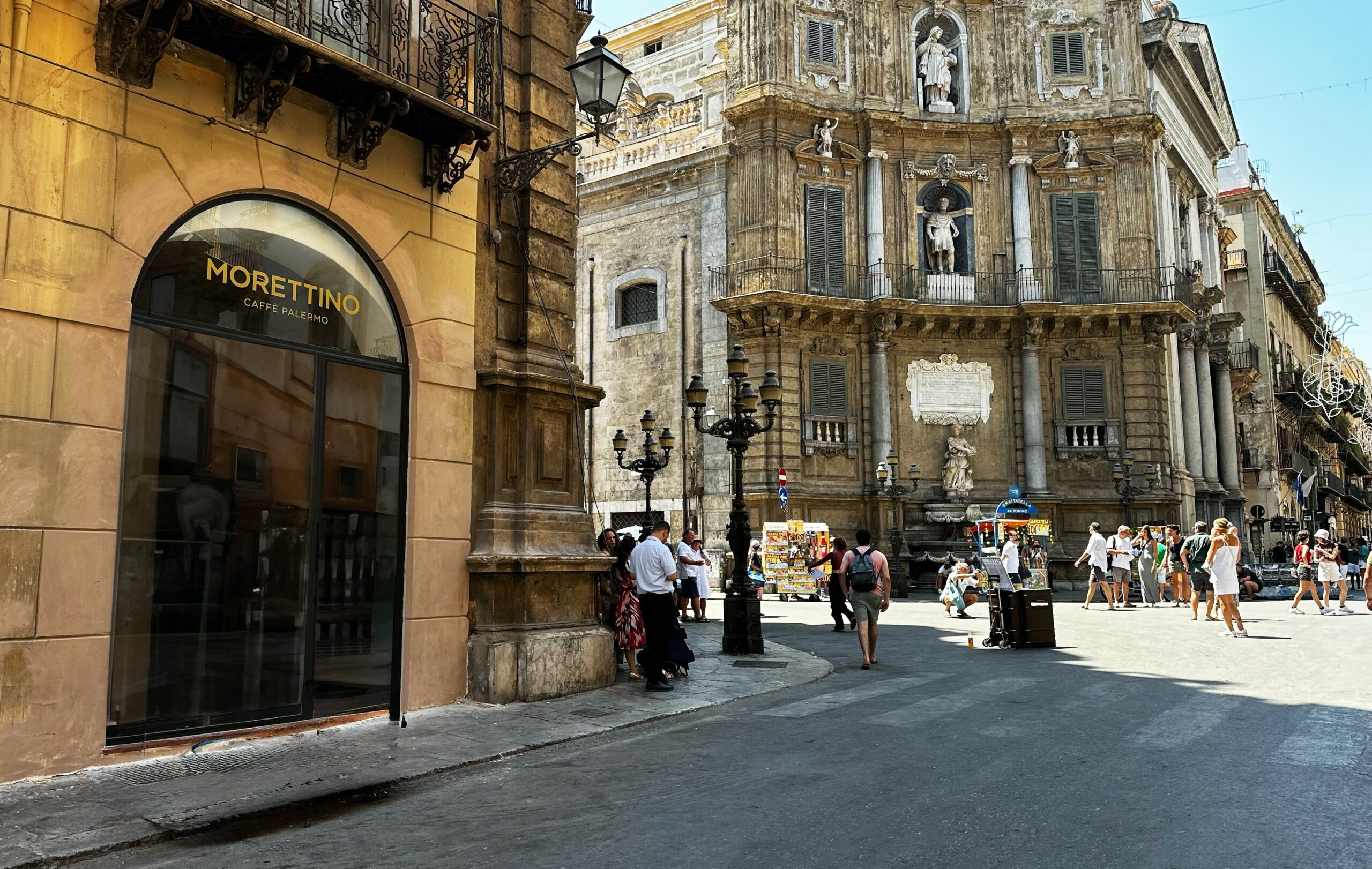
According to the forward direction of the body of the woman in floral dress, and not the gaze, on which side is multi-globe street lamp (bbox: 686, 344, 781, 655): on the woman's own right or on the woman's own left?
on the woman's own left

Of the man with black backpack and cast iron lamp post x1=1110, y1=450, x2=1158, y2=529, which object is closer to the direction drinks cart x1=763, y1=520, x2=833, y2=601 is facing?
the man with black backpack

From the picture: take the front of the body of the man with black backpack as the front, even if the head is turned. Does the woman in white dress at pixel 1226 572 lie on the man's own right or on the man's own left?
on the man's own right

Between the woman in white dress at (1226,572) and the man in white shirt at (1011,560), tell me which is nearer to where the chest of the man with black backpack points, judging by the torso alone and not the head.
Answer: the man in white shirt

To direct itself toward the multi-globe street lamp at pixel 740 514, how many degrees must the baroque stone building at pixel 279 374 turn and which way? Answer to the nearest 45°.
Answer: approximately 90° to its left

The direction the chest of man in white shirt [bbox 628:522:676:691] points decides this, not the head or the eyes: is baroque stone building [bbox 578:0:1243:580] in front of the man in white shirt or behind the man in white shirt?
in front

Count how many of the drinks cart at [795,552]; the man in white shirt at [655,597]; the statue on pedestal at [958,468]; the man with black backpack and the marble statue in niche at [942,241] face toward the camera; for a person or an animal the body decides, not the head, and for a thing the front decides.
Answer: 3

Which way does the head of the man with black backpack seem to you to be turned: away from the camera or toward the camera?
away from the camera

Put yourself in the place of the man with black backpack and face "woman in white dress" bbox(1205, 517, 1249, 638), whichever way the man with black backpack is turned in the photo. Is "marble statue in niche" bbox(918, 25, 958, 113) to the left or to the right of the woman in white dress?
left

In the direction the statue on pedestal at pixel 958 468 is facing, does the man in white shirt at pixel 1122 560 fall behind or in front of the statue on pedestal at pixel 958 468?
in front

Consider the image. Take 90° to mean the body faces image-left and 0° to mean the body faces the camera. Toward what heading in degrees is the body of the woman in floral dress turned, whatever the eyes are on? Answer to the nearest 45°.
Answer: approximately 270°

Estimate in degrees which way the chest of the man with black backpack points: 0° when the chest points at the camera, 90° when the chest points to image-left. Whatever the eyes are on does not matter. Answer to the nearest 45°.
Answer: approximately 180°
